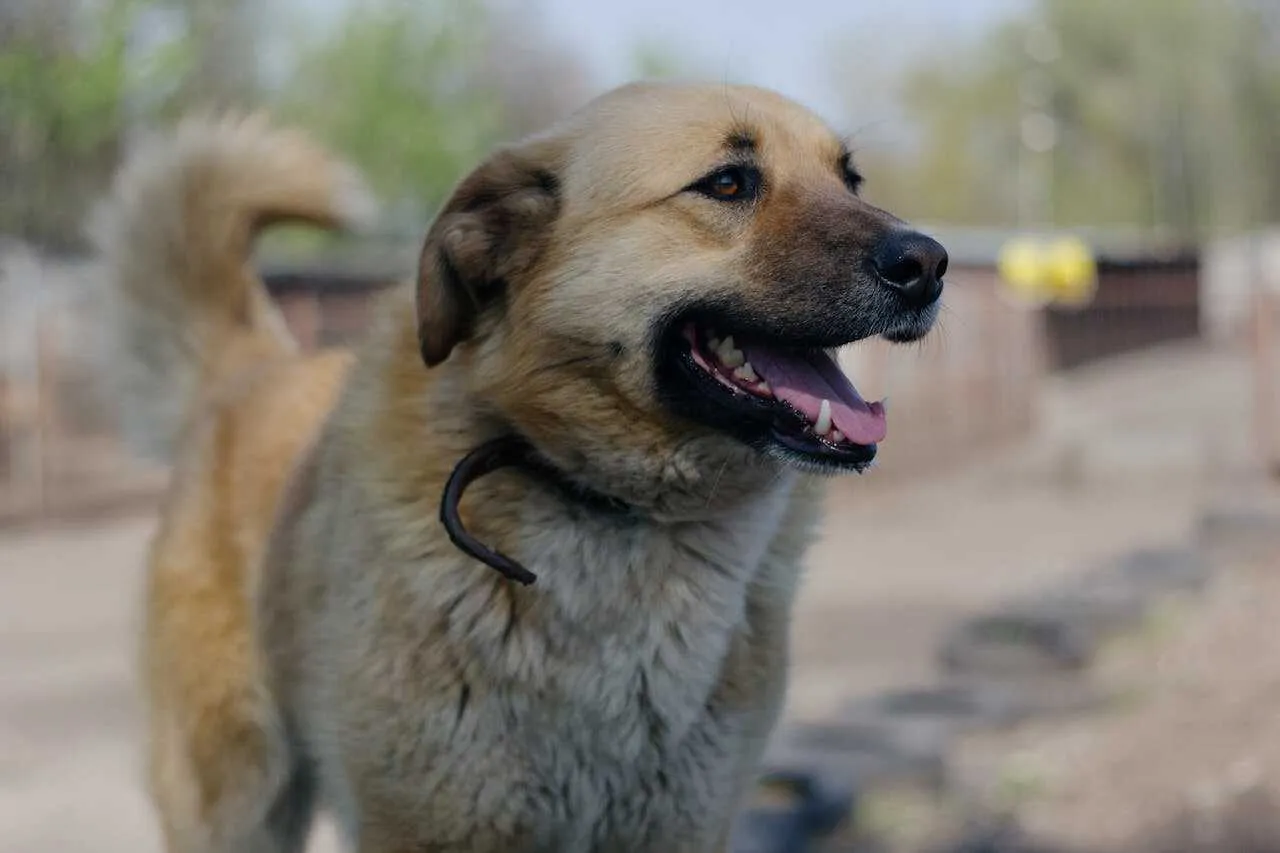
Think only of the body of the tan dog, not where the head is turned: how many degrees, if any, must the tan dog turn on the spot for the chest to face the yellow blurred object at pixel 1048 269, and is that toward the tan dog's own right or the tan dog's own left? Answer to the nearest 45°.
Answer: approximately 135° to the tan dog's own left

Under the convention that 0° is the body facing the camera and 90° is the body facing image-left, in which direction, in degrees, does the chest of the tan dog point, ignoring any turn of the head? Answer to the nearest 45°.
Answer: approximately 315°

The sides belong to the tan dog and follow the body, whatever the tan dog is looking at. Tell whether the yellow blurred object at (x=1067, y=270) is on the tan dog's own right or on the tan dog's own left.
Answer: on the tan dog's own left

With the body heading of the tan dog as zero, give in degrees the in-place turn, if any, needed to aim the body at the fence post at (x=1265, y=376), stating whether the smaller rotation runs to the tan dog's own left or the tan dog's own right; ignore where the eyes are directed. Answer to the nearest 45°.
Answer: approximately 90° to the tan dog's own left

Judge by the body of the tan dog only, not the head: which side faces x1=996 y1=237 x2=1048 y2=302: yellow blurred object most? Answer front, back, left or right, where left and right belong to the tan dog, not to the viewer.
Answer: left
